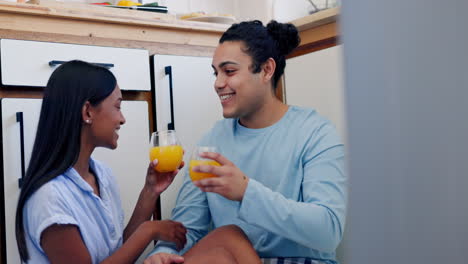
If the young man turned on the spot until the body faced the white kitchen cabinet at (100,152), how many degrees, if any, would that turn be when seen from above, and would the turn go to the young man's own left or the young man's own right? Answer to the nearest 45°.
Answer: approximately 90° to the young man's own right

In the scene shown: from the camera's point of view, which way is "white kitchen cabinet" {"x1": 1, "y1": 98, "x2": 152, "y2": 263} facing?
toward the camera

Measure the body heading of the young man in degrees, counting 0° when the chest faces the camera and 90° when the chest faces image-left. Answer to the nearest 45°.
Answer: approximately 45°

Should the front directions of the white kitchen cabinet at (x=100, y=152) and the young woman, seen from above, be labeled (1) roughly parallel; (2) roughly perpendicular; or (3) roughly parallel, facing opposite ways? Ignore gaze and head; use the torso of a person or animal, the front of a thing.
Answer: roughly perpendicular

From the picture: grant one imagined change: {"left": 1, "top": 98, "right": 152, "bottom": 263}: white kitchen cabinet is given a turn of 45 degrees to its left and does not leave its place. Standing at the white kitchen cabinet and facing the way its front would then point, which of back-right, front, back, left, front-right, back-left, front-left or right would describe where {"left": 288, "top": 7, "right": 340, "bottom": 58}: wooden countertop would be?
front-left

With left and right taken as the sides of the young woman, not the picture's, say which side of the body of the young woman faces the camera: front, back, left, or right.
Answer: right

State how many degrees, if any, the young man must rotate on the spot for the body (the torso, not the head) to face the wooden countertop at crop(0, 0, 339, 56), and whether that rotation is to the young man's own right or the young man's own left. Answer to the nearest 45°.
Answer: approximately 90° to the young man's own right

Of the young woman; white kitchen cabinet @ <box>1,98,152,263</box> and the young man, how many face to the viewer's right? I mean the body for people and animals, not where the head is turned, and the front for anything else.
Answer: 1

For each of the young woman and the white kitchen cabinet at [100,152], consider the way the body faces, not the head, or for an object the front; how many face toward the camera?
1
